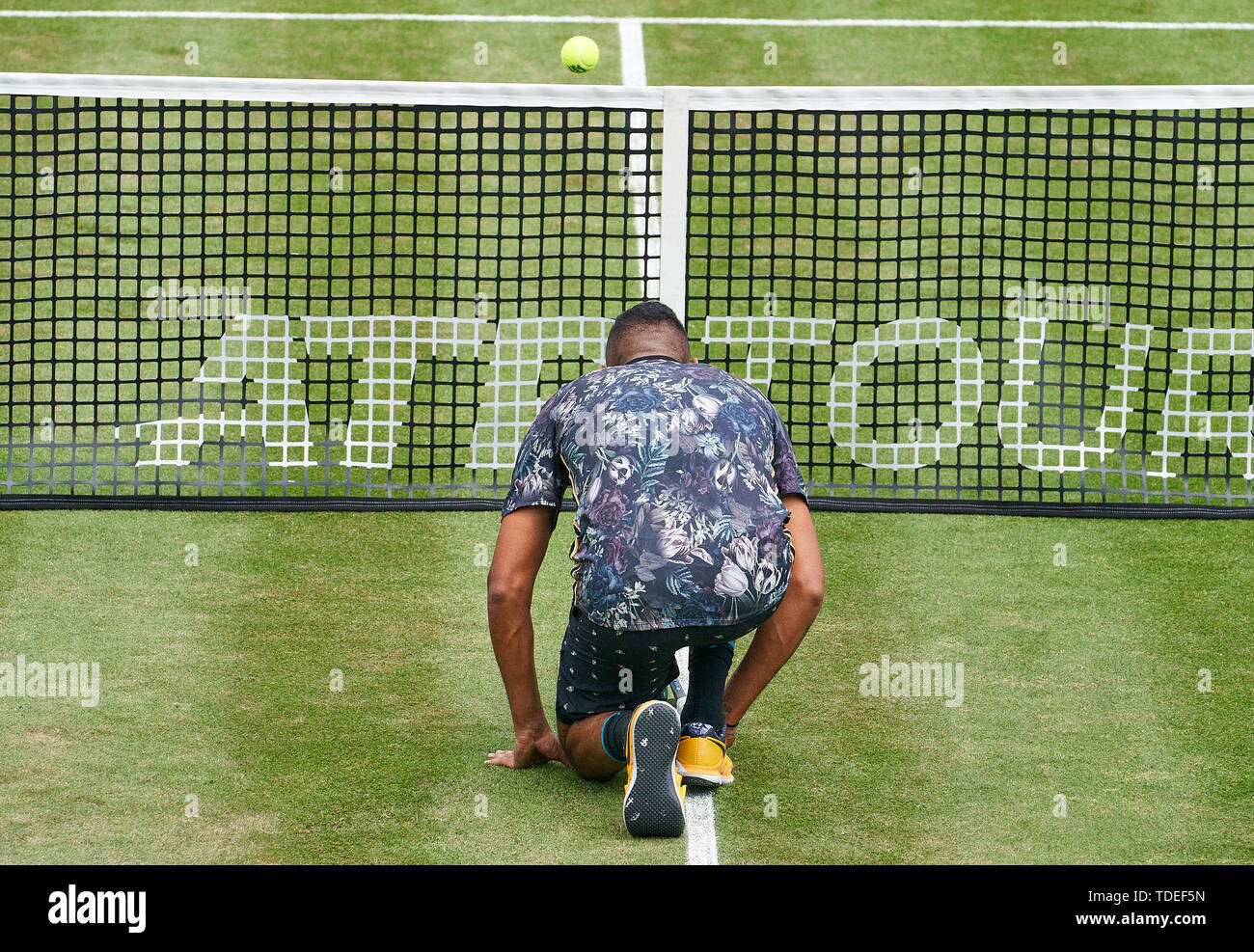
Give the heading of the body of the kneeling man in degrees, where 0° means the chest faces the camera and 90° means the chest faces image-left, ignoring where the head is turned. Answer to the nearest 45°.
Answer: approximately 180°

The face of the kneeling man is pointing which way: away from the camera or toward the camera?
away from the camera

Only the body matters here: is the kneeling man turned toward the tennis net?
yes

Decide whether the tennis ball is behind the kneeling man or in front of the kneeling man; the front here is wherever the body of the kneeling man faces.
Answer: in front
